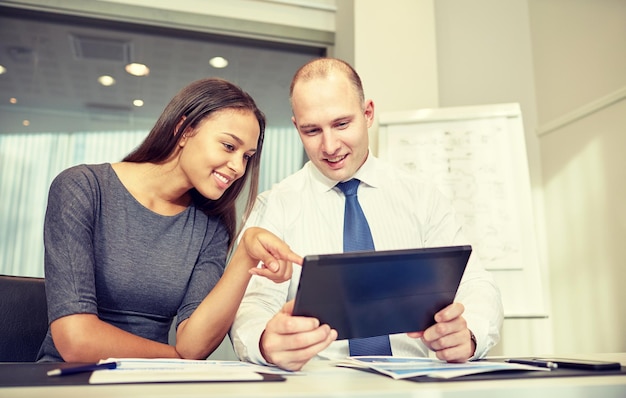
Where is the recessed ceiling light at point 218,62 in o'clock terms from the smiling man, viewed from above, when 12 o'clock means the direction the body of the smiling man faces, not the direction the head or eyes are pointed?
The recessed ceiling light is roughly at 5 o'clock from the smiling man.

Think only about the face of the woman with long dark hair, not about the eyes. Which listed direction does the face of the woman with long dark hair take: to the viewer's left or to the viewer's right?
to the viewer's right

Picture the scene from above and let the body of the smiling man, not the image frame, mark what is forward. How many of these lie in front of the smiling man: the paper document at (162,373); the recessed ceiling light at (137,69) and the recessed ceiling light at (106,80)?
1

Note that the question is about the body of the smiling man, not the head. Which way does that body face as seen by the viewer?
toward the camera

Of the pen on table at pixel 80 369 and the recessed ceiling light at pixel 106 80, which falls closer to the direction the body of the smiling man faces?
the pen on table

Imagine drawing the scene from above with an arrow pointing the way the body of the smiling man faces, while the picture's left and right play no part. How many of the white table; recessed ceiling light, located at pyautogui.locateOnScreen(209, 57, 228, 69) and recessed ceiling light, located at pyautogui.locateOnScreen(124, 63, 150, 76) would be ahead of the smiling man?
1

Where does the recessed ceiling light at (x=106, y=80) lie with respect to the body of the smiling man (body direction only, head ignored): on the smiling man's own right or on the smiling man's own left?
on the smiling man's own right

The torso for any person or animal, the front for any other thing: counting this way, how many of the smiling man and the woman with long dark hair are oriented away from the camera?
0

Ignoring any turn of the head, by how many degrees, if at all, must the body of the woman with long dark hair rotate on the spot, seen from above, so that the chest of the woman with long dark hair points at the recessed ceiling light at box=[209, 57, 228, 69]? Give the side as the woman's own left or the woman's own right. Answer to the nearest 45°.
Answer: approximately 135° to the woman's own left

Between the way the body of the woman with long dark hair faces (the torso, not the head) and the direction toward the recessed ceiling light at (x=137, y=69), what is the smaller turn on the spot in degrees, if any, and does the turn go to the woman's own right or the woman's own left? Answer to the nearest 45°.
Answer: approximately 135° to the woman's own left

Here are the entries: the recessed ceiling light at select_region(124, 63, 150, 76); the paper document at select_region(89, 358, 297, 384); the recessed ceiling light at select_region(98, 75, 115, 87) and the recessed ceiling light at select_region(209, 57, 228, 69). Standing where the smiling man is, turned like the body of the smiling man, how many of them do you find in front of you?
1

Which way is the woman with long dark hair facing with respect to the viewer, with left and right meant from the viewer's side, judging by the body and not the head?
facing the viewer and to the right of the viewer

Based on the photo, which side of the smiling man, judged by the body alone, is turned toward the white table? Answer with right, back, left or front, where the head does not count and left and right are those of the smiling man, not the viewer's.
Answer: front

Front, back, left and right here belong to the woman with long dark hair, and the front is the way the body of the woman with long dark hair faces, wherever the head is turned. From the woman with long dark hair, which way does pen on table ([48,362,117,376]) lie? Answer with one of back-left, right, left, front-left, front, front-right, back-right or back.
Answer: front-right
